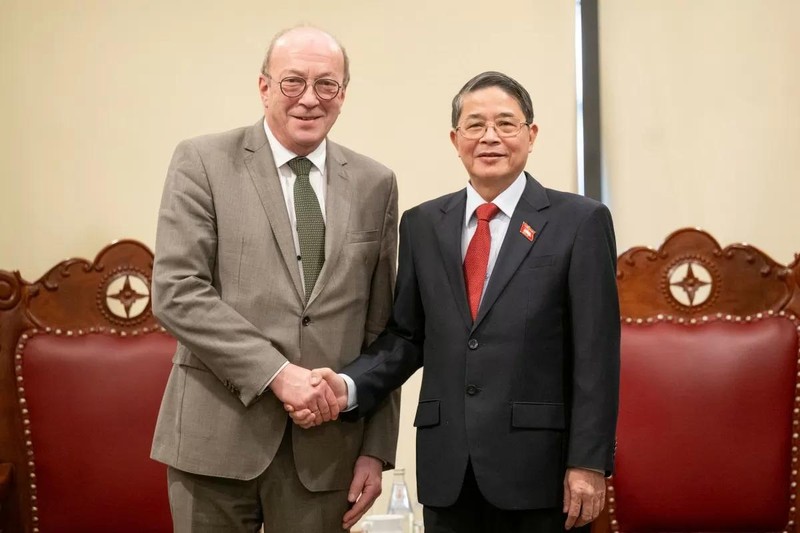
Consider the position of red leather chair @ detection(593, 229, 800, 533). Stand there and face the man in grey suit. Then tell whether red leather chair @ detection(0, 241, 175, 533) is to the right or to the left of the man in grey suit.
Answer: right

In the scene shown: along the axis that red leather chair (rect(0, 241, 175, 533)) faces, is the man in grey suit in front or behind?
in front

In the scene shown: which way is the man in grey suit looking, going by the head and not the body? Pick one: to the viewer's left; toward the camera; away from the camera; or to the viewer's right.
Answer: toward the camera

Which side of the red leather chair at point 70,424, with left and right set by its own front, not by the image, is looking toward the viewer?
front

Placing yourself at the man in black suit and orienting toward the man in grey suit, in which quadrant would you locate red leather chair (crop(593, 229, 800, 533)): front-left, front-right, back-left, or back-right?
back-right

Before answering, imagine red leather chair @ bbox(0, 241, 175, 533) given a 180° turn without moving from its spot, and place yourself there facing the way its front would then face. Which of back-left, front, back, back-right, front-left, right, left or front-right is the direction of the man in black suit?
back-right

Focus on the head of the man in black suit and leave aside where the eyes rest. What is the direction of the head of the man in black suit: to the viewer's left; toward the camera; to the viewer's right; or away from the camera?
toward the camera

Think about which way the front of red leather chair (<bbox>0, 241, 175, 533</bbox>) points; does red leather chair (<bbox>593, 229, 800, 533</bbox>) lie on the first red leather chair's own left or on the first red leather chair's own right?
on the first red leather chair's own left
